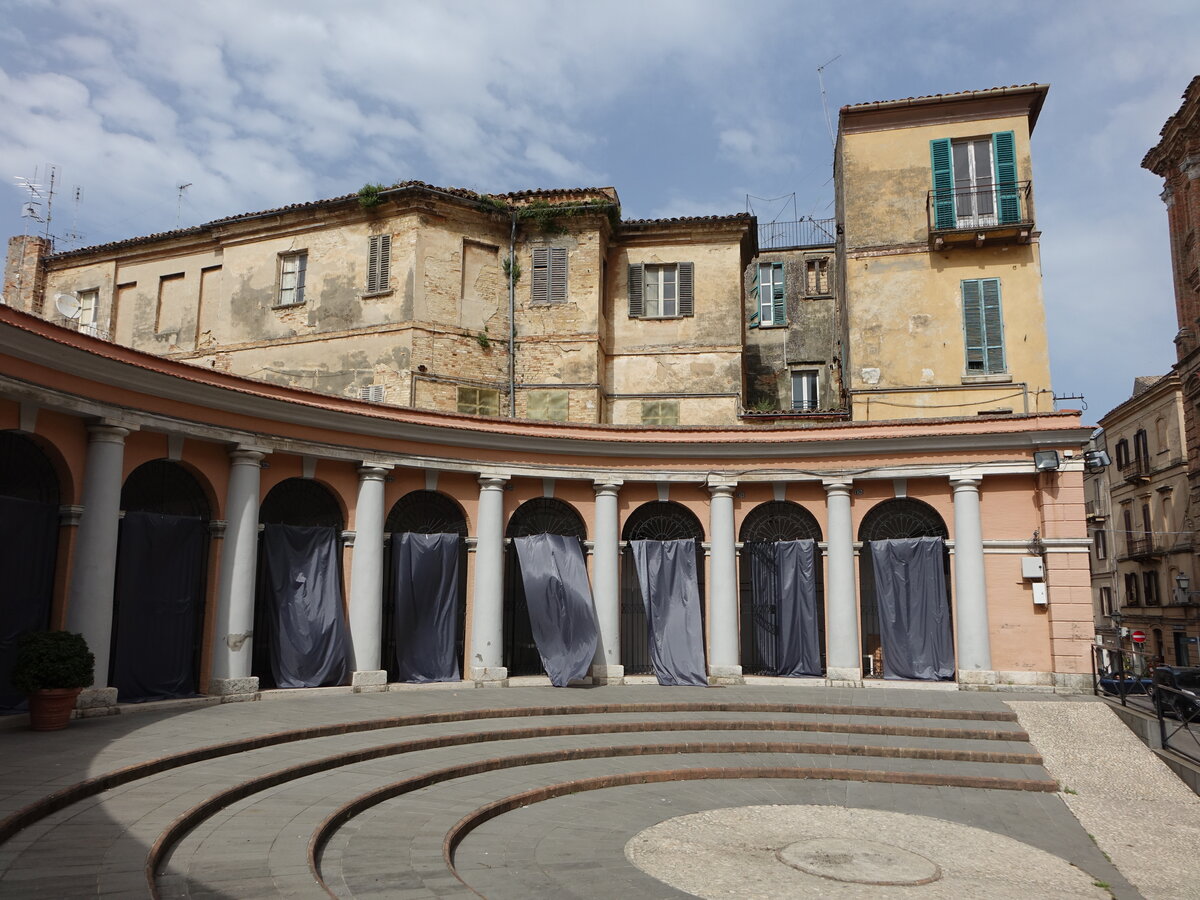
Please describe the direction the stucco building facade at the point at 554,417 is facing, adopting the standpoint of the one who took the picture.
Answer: facing the viewer

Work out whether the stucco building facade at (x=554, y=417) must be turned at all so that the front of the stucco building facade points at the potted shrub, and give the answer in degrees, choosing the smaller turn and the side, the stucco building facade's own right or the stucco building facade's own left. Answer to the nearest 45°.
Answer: approximately 45° to the stucco building facade's own right

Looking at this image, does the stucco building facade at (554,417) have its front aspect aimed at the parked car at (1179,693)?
no

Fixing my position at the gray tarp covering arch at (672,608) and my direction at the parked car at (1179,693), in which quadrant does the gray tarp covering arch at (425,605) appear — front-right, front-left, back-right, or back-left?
back-right

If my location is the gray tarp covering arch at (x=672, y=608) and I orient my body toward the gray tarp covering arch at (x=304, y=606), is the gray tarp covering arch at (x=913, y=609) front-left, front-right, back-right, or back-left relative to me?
back-left

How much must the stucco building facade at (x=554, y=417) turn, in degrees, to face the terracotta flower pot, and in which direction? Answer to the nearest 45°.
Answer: approximately 45° to its right
